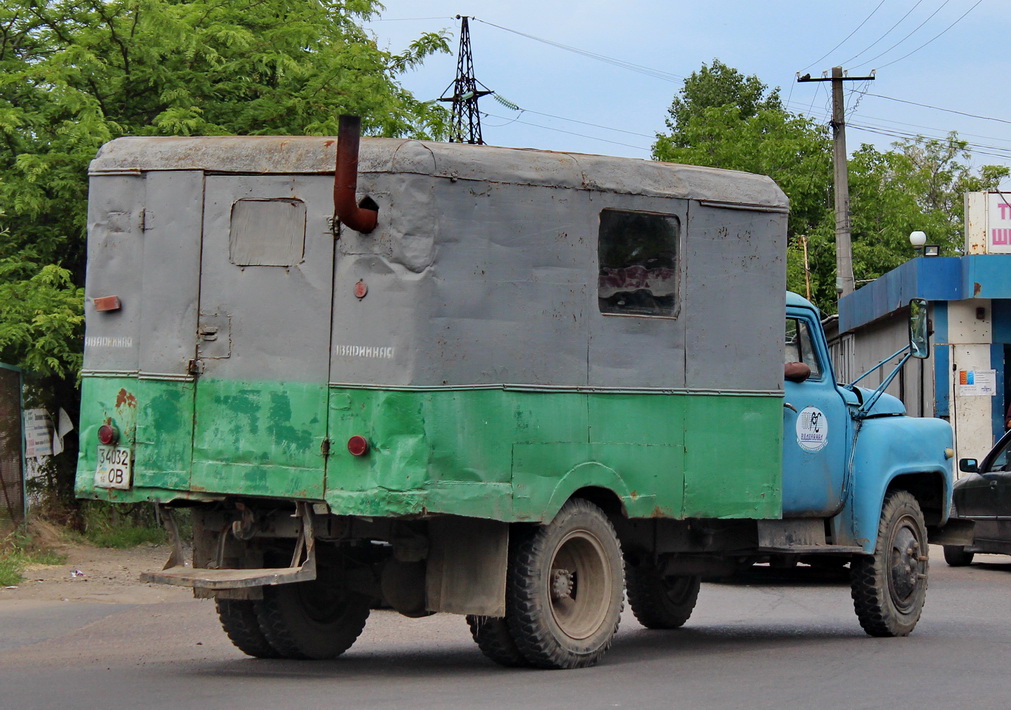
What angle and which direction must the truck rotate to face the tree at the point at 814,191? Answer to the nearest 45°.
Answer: approximately 45° to its left

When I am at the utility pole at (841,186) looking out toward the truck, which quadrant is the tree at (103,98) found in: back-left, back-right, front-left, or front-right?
front-right

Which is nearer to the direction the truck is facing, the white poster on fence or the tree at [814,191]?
the tree

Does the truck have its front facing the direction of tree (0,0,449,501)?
no

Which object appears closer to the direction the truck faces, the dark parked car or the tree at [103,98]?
the dark parked car

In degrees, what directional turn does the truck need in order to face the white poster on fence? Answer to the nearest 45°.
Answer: approximately 90° to its left

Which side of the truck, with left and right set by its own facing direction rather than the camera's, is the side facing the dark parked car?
front

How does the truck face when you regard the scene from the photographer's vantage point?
facing away from the viewer and to the right of the viewer

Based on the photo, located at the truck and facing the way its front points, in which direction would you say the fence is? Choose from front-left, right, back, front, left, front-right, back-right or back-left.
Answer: left

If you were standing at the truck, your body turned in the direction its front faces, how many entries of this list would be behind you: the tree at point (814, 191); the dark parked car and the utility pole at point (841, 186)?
0

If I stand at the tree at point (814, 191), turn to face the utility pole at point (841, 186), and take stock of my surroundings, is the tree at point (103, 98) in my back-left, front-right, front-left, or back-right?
front-right
